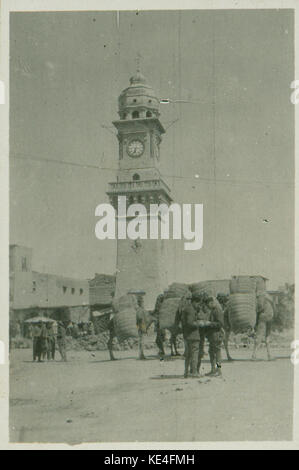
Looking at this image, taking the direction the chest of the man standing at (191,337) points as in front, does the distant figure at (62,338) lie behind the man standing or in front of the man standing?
behind

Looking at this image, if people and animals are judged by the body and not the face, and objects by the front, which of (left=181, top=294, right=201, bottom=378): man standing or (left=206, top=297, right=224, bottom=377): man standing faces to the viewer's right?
(left=181, top=294, right=201, bottom=378): man standing

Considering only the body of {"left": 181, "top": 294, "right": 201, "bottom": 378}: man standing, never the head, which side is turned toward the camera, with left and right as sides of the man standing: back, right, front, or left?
right

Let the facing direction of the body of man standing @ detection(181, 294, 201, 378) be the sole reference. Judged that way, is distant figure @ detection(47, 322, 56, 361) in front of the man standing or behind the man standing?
behind

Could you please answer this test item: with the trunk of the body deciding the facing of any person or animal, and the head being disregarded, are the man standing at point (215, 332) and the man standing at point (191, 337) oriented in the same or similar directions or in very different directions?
very different directions

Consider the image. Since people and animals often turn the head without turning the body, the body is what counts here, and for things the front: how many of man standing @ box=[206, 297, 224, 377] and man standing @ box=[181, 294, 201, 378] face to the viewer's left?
1

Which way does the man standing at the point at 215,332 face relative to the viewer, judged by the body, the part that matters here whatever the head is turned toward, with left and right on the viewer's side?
facing to the left of the viewer
